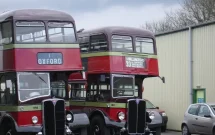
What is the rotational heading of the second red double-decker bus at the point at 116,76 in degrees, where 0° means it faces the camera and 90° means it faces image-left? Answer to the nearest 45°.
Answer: approximately 315°

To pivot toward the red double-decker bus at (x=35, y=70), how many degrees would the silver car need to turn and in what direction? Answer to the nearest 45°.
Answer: approximately 90° to its right

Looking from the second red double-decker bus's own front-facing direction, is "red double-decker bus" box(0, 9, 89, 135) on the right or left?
on its right

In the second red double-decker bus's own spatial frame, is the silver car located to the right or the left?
on its left
